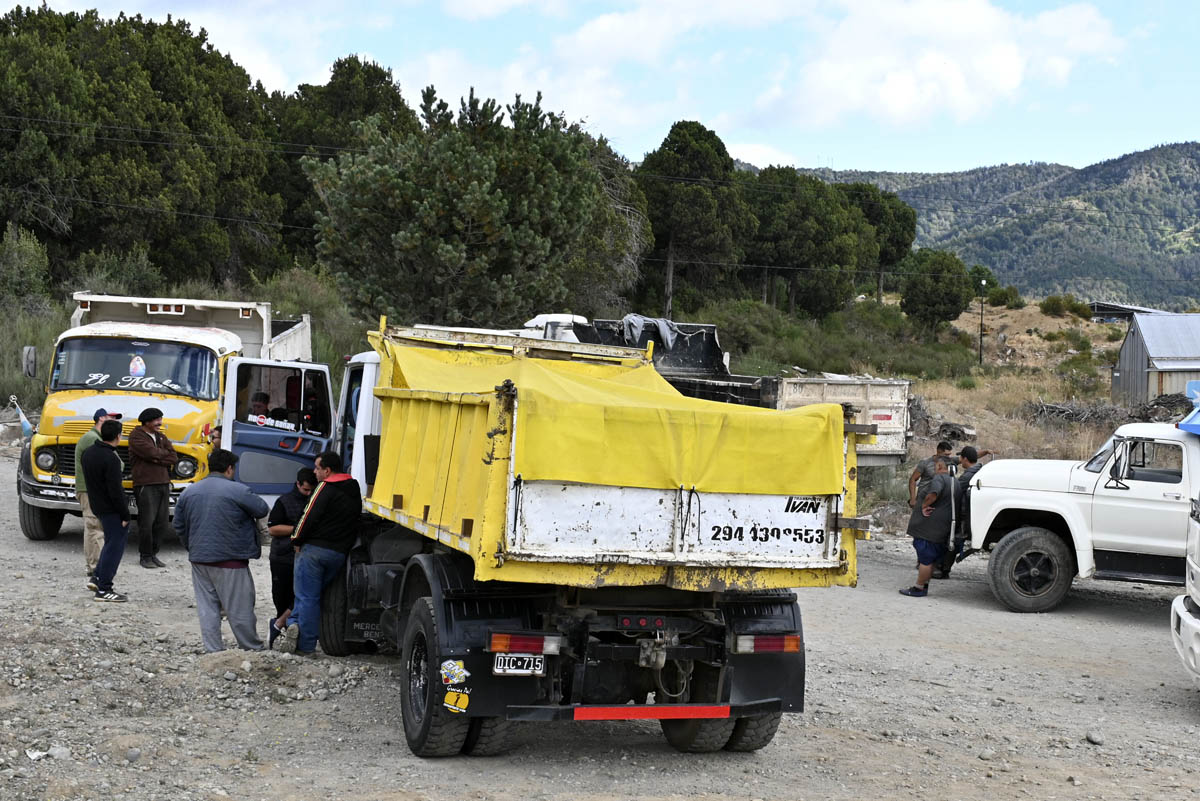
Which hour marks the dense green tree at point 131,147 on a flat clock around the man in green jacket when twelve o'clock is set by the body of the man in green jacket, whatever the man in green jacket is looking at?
The dense green tree is roughly at 9 o'clock from the man in green jacket.

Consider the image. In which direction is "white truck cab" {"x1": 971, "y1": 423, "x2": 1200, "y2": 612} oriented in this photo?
to the viewer's left

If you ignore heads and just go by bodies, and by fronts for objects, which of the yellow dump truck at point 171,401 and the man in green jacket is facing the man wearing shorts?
the man in green jacket

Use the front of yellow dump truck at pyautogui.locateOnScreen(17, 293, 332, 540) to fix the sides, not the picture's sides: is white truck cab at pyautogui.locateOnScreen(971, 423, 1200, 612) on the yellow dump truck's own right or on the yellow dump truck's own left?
on the yellow dump truck's own left

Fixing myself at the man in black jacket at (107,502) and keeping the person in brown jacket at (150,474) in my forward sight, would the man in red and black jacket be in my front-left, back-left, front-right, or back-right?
back-right

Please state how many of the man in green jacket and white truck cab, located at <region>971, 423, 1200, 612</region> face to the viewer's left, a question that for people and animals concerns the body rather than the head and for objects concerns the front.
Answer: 1

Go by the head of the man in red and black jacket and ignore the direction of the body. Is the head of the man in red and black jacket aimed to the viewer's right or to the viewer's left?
to the viewer's left

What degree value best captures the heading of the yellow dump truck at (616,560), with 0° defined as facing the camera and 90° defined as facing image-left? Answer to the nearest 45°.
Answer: approximately 135°

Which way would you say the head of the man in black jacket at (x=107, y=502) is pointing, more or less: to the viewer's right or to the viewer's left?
to the viewer's right

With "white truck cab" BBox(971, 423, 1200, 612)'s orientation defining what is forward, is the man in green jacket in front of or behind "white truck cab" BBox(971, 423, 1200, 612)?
in front

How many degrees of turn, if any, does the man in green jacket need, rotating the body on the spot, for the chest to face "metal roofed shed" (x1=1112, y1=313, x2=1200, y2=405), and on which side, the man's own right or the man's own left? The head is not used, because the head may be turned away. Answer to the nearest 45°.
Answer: approximately 45° to the man's own left

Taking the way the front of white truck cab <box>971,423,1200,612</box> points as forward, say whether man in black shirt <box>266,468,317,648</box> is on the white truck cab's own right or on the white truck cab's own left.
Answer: on the white truck cab's own left
